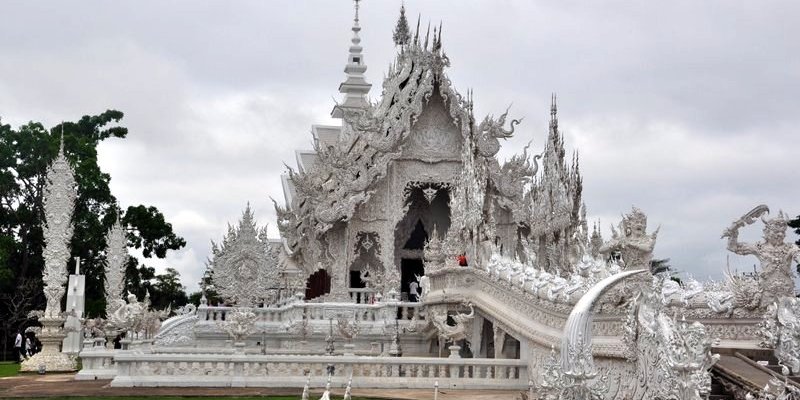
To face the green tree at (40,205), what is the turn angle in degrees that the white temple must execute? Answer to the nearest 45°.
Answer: approximately 180°

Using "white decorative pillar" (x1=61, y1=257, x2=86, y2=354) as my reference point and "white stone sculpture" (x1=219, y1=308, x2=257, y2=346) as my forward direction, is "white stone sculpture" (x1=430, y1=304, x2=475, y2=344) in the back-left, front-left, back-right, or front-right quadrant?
front-left

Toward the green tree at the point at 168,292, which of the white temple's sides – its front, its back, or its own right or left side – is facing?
back

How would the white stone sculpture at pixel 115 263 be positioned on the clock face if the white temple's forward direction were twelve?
The white stone sculpture is roughly at 6 o'clock from the white temple.

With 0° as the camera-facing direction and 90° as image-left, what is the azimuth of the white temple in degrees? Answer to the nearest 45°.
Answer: approximately 315°

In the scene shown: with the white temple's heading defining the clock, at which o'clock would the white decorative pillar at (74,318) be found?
The white decorative pillar is roughly at 5 o'clock from the white temple.

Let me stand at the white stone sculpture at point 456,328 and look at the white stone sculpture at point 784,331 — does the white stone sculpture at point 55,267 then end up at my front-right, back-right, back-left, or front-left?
back-right
